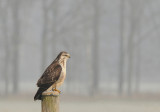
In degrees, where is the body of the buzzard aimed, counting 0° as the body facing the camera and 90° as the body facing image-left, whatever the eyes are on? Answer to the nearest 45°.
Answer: approximately 270°
